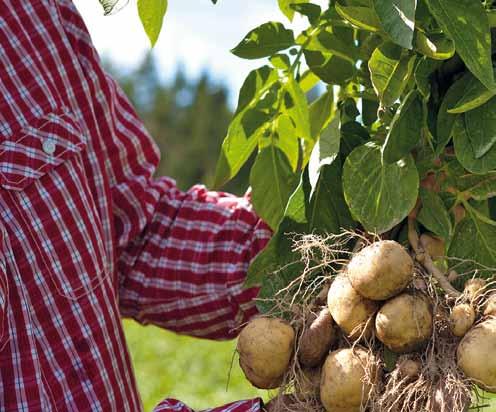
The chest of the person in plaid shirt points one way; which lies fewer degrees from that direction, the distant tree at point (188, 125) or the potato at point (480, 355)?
the potato

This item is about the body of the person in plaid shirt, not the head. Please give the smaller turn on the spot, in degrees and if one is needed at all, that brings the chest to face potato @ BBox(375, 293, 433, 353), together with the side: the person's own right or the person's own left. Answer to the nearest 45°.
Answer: approximately 45° to the person's own left

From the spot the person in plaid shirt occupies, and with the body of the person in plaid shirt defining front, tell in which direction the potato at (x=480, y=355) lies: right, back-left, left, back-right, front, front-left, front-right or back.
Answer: front-left
